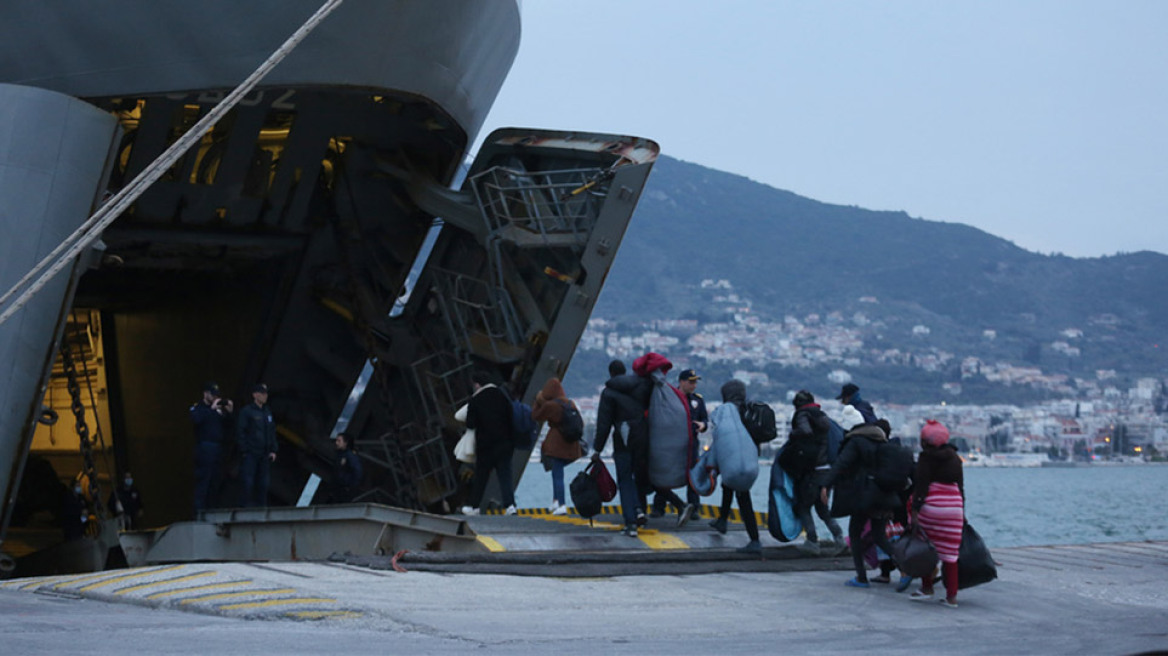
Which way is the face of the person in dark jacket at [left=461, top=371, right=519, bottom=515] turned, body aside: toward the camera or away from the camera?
away from the camera

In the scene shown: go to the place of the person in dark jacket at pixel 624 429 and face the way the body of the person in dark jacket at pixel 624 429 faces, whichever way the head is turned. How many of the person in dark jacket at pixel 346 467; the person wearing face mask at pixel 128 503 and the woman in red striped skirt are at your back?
1

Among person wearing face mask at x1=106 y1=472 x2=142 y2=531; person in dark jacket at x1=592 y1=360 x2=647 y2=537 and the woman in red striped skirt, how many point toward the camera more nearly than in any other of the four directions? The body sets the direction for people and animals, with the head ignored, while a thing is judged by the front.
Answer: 1

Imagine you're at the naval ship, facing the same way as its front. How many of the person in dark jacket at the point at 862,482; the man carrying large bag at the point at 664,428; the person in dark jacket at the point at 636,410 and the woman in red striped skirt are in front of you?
4

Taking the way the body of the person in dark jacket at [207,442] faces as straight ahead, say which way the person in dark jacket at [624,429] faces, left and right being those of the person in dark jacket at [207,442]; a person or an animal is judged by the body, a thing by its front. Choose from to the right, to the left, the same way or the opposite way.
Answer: the opposite way

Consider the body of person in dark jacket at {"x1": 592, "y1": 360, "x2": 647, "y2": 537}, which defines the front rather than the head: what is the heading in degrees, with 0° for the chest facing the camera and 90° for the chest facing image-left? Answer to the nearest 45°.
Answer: approximately 135°

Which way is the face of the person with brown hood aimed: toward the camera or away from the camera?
away from the camera

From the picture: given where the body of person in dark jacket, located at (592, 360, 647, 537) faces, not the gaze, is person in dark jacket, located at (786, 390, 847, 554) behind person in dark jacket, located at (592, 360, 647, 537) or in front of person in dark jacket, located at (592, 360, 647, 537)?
behind

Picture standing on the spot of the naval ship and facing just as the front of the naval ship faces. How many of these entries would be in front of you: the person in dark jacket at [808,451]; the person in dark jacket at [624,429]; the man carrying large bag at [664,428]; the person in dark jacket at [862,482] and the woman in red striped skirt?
5

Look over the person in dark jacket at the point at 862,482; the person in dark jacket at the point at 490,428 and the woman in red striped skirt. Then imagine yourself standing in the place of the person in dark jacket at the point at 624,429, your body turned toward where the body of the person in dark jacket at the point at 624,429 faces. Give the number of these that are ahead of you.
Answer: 1

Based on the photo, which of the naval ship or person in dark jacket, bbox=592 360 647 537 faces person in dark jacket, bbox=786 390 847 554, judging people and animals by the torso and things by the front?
the naval ship

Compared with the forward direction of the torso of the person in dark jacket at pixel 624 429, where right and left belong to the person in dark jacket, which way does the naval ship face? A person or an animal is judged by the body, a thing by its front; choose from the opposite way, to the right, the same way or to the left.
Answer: the opposite way

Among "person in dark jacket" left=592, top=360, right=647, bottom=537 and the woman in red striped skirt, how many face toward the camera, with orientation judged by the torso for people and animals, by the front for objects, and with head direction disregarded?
0
